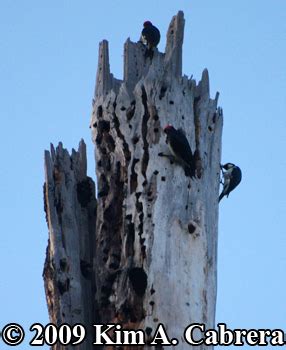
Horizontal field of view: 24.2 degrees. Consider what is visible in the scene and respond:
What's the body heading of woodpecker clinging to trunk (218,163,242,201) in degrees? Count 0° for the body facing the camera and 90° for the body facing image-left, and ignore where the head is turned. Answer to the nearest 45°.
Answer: approximately 90°

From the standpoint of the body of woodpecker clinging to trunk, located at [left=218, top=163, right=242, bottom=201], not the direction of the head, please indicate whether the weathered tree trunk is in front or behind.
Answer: in front
